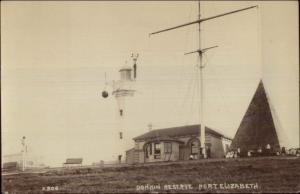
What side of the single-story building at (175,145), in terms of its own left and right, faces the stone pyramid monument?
left

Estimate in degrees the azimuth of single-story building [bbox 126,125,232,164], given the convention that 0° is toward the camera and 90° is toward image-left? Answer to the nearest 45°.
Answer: approximately 45°
